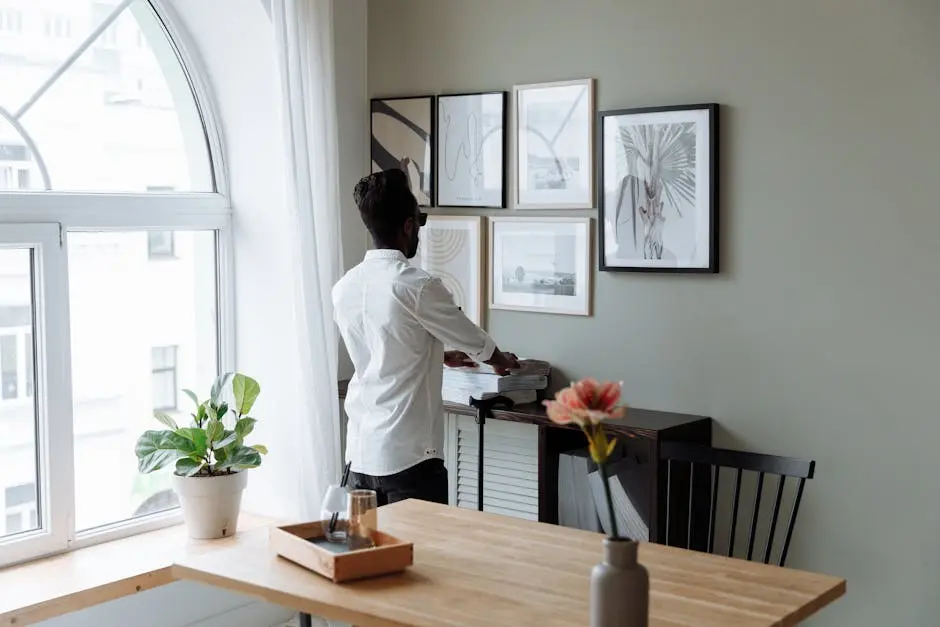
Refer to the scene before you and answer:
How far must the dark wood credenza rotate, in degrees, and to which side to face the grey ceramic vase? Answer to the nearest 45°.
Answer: approximately 45° to its left

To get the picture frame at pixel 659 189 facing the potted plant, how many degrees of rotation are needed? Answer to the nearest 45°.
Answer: approximately 45° to its right

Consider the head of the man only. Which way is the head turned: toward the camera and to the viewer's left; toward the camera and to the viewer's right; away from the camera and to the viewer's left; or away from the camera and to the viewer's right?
away from the camera and to the viewer's right

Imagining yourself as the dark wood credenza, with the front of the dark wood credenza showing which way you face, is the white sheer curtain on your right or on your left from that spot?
on your right
